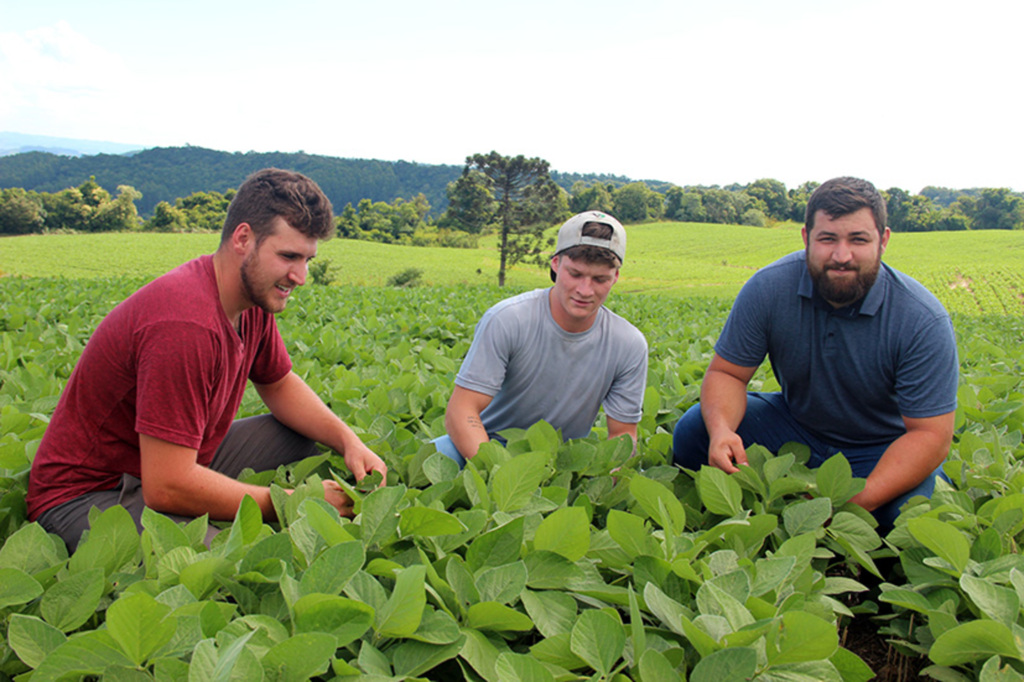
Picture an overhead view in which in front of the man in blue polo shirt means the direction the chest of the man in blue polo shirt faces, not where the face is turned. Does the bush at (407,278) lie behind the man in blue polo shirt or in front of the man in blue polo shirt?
behind

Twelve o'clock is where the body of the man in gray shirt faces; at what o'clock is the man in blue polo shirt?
The man in blue polo shirt is roughly at 9 o'clock from the man in gray shirt.

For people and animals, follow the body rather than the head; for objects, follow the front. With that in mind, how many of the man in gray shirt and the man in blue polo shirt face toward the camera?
2

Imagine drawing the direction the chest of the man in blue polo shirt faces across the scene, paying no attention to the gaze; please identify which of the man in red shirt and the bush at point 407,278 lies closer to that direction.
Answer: the man in red shirt
